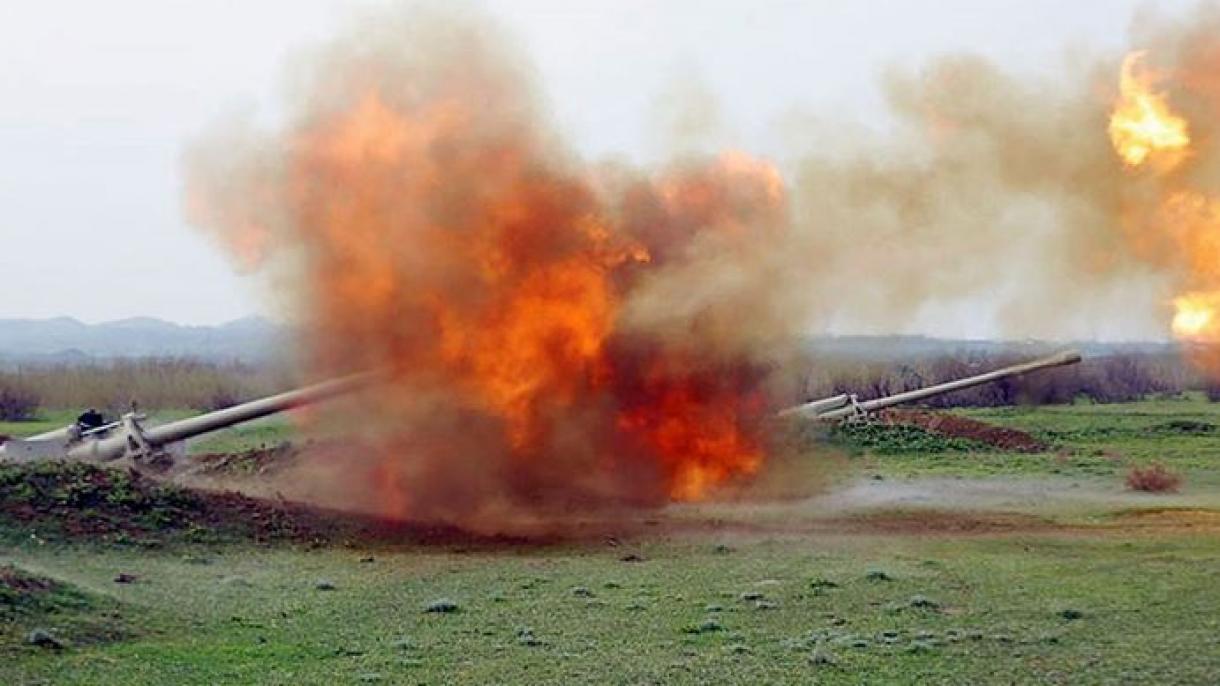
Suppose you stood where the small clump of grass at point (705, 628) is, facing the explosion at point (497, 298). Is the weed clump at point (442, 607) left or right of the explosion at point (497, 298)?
left

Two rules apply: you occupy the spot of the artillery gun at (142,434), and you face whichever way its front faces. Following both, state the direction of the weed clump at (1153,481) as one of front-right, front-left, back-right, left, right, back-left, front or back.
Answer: front

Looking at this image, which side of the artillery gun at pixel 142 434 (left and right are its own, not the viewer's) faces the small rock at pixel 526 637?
right

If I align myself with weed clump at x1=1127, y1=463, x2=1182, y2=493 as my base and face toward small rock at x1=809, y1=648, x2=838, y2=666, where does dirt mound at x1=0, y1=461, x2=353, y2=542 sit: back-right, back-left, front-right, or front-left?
front-right

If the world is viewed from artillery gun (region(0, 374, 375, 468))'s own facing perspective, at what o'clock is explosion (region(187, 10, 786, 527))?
The explosion is roughly at 1 o'clock from the artillery gun.

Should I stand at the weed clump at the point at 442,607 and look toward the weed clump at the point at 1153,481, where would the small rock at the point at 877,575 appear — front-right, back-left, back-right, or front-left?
front-right

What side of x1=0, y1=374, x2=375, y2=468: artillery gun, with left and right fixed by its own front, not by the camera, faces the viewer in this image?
right

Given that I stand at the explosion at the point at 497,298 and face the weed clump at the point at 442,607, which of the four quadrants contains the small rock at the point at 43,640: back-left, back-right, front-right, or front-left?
front-right

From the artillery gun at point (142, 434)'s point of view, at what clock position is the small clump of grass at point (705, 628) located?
The small clump of grass is roughly at 2 o'clock from the artillery gun.

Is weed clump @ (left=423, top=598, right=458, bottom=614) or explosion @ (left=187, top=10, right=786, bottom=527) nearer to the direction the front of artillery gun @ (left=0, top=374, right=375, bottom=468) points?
the explosion

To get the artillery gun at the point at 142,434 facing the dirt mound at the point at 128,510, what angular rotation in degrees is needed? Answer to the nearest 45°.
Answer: approximately 90° to its right

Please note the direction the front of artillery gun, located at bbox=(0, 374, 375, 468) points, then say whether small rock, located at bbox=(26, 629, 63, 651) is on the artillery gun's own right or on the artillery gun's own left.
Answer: on the artillery gun's own right

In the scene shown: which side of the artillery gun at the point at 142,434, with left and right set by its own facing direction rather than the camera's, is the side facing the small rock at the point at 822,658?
right
